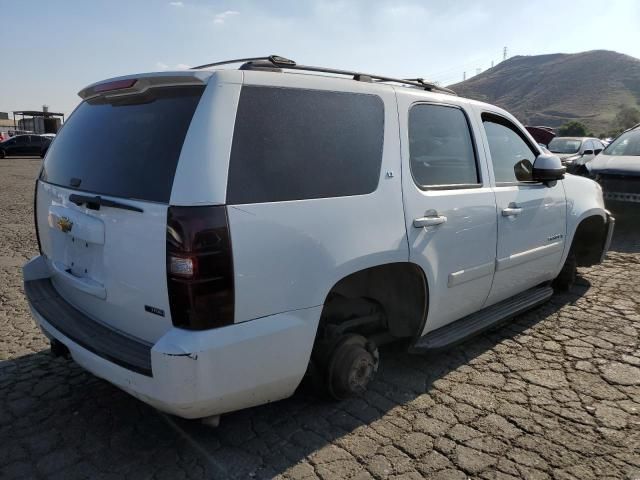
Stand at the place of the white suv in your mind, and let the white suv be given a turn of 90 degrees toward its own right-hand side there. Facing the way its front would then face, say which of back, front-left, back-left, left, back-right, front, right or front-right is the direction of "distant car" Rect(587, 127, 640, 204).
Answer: left

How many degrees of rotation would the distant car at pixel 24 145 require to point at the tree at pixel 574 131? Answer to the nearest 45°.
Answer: approximately 180°

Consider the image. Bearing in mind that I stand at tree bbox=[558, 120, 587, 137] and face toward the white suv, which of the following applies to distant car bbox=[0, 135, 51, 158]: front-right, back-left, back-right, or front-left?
front-right

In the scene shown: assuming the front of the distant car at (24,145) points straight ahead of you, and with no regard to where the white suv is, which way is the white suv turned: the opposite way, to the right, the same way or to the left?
the opposite way

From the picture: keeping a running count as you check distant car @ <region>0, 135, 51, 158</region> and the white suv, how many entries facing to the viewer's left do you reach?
1

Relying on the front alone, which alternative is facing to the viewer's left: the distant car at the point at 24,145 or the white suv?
the distant car

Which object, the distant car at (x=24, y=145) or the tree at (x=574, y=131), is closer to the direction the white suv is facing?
the tree

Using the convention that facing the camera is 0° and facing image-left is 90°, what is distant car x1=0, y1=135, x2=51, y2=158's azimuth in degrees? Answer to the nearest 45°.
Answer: approximately 90°

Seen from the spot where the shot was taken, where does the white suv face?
facing away from the viewer and to the right of the viewer

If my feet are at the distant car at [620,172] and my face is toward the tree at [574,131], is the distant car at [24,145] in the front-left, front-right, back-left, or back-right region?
front-left

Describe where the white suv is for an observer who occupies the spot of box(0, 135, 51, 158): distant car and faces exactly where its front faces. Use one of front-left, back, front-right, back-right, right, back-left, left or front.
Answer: left
